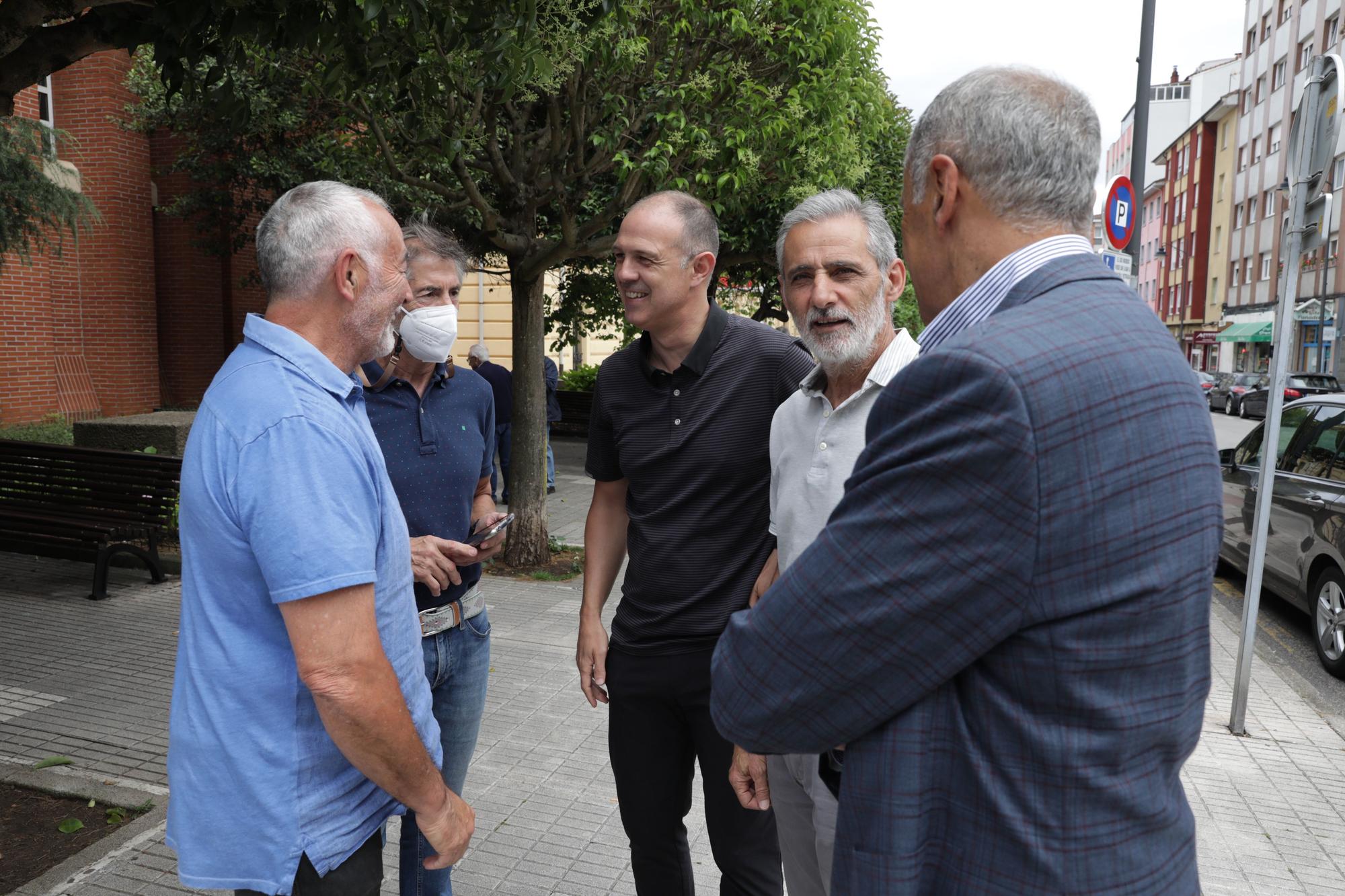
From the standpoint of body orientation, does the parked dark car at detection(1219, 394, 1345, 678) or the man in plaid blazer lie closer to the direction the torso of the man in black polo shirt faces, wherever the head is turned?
the man in plaid blazer

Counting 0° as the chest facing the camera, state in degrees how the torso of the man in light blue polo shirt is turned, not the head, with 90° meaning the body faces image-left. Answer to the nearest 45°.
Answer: approximately 270°

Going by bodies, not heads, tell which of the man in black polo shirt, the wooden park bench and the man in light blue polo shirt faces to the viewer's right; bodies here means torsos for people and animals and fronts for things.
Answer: the man in light blue polo shirt

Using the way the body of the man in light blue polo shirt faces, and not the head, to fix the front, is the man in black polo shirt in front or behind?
in front

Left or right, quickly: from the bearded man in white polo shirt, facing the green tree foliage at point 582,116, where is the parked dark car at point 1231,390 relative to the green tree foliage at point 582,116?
right

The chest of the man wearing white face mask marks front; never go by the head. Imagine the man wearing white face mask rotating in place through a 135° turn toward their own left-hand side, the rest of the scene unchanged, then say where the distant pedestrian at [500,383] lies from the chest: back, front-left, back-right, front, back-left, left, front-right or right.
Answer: front

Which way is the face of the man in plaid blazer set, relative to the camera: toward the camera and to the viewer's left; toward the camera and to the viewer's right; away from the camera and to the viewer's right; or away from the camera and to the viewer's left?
away from the camera and to the viewer's left

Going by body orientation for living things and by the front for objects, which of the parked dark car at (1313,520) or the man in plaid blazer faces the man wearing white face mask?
the man in plaid blazer

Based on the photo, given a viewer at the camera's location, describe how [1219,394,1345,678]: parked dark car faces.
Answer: facing away from the viewer and to the left of the viewer

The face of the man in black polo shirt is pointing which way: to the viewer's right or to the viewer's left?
to the viewer's left

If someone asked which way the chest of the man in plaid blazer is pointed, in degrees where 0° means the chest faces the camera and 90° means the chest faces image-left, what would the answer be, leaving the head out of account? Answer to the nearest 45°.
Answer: approximately 135°
